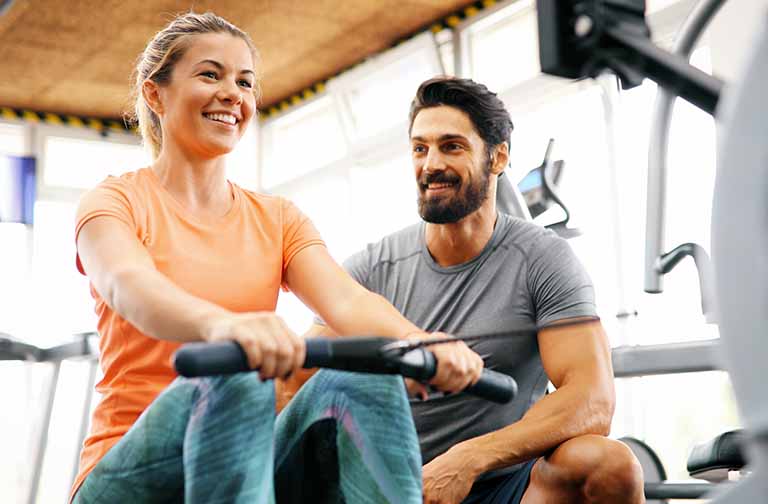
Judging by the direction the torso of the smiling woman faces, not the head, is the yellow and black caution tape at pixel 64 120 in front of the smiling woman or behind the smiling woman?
behind

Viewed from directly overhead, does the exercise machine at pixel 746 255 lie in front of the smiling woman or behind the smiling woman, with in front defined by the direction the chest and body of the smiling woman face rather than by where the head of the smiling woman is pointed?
in front

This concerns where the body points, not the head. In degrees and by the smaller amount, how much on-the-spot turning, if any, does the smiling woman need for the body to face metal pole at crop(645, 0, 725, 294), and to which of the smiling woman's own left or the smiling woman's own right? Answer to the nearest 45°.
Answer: approximately 45° to the smiling woman's own left

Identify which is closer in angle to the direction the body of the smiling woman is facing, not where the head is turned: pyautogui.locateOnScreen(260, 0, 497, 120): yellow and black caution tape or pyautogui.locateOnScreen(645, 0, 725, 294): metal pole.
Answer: the metal pole

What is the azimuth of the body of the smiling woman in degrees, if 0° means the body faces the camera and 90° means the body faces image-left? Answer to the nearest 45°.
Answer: approximately 315°

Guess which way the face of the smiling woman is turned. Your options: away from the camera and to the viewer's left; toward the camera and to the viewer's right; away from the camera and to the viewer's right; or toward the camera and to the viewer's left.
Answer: toward the camera and to the viewer's right

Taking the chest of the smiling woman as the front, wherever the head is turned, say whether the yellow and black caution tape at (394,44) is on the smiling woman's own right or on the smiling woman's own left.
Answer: on the smiling woman's own left

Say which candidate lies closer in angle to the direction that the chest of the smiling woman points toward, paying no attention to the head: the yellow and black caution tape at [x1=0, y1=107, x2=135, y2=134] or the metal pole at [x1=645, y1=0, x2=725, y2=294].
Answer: the metal pole
